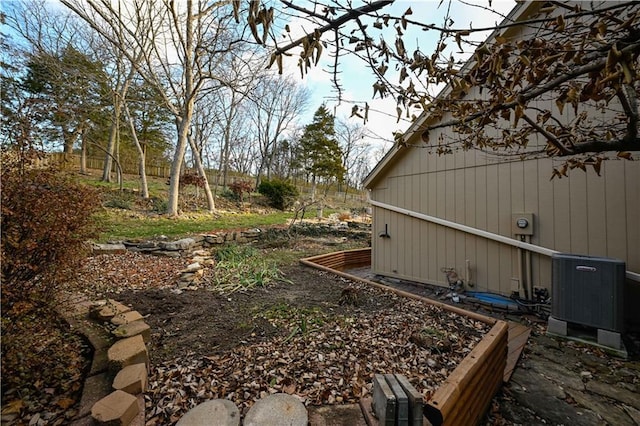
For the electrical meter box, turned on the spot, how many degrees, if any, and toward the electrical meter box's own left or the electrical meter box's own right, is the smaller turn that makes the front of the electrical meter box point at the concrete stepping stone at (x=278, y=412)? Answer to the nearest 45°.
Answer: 0° — it already faces it

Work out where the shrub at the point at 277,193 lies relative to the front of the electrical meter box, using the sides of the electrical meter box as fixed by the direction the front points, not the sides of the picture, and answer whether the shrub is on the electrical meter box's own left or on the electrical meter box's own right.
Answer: on the electrical meter box's own right

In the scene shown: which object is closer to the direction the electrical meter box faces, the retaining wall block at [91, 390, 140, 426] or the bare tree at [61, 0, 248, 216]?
the retaining wall block

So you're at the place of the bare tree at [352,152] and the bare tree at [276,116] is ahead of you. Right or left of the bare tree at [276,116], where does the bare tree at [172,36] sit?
left

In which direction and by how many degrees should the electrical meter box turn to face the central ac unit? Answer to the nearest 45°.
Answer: approximately 45° to its left

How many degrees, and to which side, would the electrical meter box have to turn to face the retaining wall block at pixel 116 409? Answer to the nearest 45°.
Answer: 0° — it already faces it

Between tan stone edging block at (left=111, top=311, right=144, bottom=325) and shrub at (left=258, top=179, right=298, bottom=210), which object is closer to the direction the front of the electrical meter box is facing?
the tan stone edging block

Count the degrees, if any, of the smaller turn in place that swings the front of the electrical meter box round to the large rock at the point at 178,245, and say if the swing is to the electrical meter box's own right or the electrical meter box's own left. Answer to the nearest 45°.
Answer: approximately 90° to the electrical meter box's own right

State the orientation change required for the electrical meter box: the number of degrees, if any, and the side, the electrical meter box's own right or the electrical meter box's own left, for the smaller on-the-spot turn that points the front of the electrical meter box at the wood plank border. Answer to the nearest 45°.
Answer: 0° — it already faces it

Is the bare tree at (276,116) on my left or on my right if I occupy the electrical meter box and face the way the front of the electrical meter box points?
on my right
